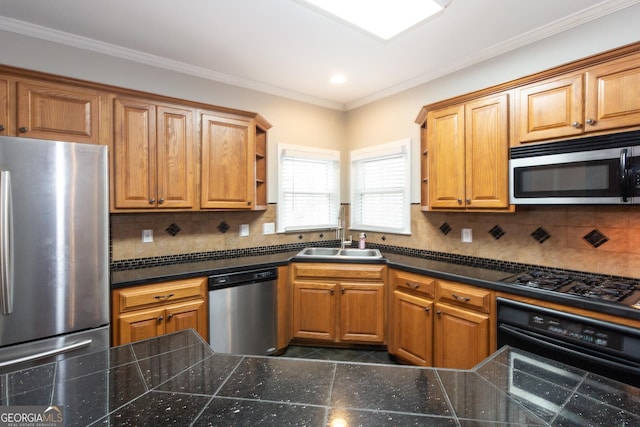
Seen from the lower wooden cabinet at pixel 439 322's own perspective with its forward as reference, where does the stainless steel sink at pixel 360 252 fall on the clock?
The stainless steel sink is roughly at 3 o'clock from the lower wooden cabinet.

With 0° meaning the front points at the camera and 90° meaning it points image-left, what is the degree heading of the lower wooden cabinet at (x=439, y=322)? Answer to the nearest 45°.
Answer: approximately 45°

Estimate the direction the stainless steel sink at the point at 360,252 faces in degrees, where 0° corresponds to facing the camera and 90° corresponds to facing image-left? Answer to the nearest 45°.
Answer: approximately 0°

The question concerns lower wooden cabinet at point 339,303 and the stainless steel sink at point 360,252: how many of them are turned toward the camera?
2

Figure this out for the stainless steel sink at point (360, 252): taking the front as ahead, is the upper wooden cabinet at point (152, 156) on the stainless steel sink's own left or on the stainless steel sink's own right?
on the stainless steel sink's own right

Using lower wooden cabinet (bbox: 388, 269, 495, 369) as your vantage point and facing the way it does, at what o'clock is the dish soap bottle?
The dish soap bottle is roughly at 3 o'clock from the lower wooden cabinet.

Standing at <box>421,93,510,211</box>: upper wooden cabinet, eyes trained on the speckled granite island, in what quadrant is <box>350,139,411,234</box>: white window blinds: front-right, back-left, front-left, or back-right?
back-right

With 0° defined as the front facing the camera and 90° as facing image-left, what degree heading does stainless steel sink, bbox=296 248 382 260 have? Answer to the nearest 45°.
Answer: approximately 0°

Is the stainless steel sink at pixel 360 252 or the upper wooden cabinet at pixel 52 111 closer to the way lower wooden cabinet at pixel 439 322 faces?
the upper wooden cabinet

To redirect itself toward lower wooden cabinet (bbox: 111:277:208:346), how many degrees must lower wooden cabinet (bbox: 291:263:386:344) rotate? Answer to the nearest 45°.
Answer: approximately 45° to its right
